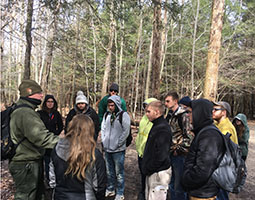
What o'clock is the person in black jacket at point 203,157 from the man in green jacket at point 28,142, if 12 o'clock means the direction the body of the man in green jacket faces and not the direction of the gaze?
The person in black jacket is roughly at 1 o'clock from the man in green jacket.

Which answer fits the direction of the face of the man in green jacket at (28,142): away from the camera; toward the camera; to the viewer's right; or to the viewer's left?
to the viewer's right

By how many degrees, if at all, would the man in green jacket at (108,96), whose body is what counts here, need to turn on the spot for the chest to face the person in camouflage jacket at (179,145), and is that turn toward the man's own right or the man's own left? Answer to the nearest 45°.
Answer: approximately 45° to the man's own left

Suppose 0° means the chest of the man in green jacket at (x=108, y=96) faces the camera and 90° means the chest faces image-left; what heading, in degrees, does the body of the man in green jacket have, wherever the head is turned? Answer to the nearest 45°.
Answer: approximately 0°

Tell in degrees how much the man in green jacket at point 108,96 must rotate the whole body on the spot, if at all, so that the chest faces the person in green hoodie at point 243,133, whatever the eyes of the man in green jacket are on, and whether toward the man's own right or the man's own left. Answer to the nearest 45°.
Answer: approximately 90° to the man's own left
